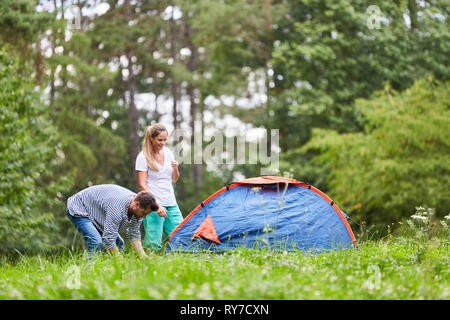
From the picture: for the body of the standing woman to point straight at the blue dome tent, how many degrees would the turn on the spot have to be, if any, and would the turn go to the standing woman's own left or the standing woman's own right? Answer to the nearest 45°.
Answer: approximately 45° to the standing woman's own left

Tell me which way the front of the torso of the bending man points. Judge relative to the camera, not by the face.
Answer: to the viewer's right

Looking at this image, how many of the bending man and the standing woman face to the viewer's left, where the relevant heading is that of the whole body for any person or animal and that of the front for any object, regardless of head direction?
0

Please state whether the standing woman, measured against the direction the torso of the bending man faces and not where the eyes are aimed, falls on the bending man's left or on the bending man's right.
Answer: on the bending man's left

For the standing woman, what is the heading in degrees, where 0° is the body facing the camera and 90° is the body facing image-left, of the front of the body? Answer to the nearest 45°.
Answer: approximately 315°

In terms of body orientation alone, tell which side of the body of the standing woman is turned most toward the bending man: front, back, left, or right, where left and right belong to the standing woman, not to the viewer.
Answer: right

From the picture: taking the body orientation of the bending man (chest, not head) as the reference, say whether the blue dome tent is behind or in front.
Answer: in front
